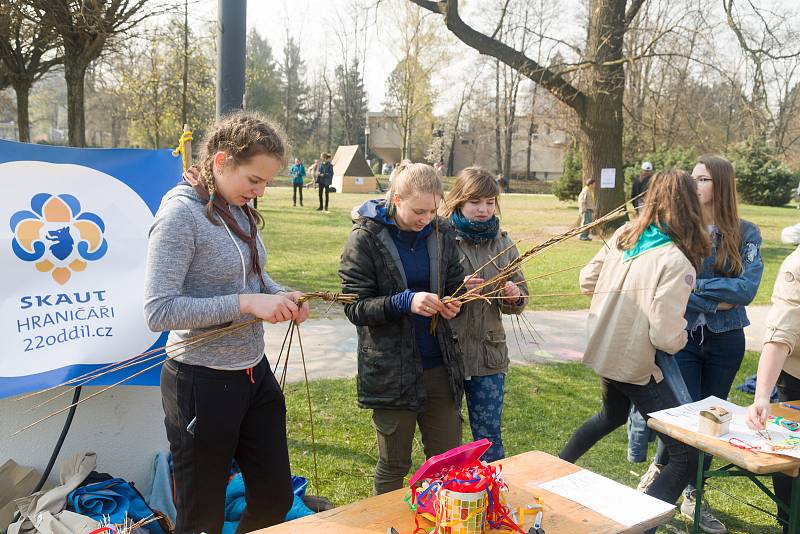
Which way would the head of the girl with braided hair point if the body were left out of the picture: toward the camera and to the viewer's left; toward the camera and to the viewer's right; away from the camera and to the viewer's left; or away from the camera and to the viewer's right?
toward the camera and to the viewer's right

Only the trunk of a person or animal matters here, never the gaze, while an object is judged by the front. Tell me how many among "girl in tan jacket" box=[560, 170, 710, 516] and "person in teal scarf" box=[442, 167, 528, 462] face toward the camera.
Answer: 1

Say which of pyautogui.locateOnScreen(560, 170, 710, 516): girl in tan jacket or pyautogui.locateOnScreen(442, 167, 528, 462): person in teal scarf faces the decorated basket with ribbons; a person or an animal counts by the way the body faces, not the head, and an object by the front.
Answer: the person in teal scarf

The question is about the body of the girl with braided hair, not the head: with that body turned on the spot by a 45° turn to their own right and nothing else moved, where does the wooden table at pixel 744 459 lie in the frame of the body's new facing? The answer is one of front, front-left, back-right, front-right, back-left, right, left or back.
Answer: left

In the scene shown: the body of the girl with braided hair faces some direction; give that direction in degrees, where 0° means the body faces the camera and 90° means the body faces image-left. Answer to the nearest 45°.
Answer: approximately 315°

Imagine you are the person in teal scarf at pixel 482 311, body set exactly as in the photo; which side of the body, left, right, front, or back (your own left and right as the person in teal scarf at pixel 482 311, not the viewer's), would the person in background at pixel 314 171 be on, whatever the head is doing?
back
